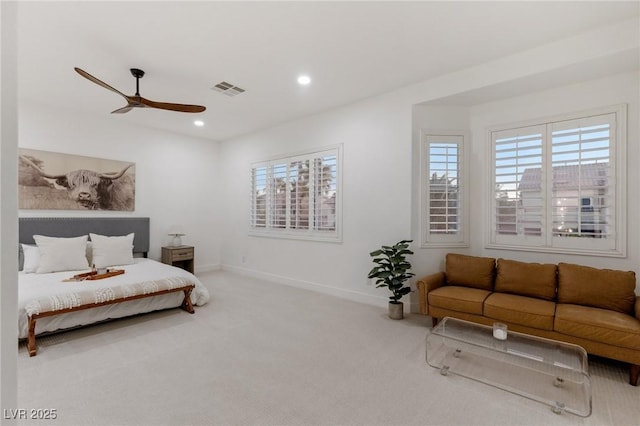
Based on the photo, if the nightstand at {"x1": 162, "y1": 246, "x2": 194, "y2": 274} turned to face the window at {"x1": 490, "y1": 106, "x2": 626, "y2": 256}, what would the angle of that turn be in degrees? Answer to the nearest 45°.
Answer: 0° — it already faces it

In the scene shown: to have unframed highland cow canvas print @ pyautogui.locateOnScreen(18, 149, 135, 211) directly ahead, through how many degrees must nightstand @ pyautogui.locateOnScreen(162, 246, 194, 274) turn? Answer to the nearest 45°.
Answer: approximately 135° to its right

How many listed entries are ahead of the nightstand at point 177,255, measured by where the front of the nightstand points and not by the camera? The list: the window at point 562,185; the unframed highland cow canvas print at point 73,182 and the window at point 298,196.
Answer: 2

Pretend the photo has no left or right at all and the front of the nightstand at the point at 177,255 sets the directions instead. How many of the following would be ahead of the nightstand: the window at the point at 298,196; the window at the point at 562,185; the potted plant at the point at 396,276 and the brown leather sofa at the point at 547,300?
4

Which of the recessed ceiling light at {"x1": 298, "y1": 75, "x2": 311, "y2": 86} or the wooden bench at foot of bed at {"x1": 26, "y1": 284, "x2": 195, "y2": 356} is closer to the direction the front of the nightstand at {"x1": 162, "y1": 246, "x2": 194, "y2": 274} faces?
the recessed ceiling light

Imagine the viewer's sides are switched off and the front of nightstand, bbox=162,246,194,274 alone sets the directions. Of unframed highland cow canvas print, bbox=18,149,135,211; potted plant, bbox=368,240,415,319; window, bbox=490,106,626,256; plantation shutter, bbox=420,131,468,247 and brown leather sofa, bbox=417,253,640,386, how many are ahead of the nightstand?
4

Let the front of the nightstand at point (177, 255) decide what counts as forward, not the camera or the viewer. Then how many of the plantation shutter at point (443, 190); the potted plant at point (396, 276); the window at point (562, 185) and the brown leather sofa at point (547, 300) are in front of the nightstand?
4

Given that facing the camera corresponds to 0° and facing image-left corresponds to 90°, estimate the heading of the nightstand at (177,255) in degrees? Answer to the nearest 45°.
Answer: approximately 315°

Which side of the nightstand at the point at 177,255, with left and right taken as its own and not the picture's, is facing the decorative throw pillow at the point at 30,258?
right

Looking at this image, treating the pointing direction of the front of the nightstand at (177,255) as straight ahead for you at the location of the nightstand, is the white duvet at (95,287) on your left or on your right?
on your right

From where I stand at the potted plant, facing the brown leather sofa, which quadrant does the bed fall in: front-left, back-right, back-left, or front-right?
back-right

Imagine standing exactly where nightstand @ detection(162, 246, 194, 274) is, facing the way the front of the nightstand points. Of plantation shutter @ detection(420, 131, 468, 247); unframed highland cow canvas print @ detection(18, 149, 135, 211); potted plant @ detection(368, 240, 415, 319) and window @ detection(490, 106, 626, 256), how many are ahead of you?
3
